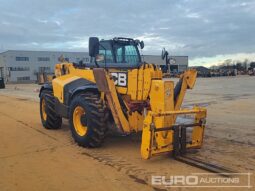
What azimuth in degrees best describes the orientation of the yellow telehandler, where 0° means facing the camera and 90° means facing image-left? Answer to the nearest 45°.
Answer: approximately 315°
